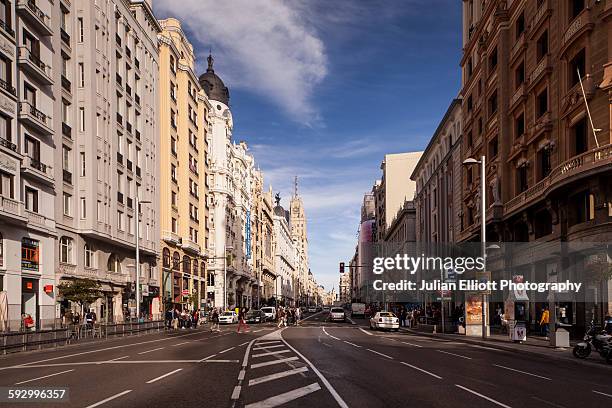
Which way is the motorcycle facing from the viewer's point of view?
to the viewer's left

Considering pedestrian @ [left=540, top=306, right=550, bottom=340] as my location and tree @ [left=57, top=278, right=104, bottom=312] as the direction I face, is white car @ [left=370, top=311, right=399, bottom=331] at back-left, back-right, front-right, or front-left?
front-right

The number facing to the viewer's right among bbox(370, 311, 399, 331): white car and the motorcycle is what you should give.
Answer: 0

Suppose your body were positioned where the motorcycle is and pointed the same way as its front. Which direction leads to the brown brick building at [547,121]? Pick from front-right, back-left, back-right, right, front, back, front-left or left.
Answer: right

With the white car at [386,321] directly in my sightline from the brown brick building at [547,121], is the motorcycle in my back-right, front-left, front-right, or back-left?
back-left

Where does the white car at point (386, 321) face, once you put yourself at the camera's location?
facing away from the viewer and to the left of the viewer
